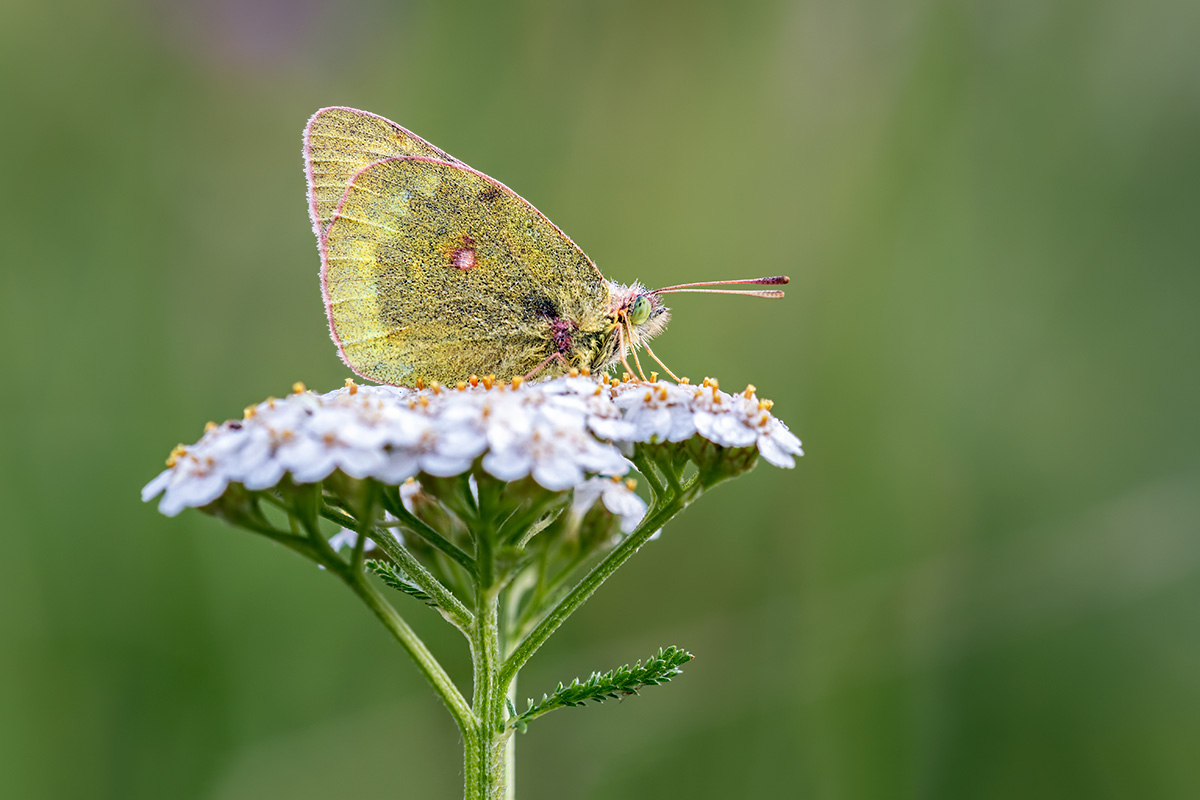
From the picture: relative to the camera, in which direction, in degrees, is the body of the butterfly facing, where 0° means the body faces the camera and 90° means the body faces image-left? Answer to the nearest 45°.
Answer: approximately 270°
